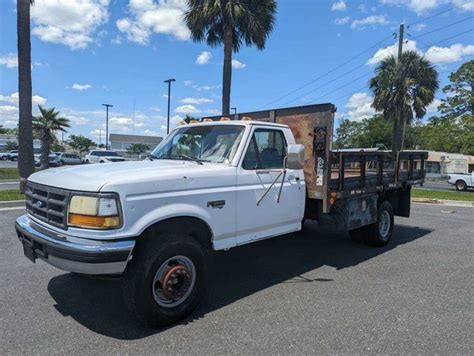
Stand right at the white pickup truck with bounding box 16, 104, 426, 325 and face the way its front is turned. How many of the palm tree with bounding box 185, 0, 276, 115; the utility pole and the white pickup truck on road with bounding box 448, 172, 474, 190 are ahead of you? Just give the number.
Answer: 0

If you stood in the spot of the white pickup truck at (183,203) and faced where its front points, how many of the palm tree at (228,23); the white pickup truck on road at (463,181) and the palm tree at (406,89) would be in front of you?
0

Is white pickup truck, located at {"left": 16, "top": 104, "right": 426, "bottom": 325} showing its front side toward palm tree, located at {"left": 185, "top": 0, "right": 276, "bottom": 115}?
no

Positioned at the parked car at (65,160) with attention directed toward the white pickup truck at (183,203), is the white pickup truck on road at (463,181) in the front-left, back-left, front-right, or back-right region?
front-left

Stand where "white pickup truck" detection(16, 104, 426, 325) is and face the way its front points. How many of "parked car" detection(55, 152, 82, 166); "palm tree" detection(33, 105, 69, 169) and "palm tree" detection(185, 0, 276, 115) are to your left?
0

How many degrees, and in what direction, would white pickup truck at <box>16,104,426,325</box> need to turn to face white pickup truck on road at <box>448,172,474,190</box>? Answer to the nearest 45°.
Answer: approximately 180°

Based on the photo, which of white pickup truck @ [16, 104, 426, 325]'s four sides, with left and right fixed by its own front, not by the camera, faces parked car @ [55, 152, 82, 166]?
right

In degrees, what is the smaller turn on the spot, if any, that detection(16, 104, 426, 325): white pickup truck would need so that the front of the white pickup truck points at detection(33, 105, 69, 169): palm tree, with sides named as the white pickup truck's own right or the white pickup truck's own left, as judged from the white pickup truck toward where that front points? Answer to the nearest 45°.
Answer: approximately 90° to the white pickup truck's own right

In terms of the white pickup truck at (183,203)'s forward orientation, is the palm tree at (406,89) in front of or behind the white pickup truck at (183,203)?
behind

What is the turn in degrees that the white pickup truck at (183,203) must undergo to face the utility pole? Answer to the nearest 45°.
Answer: approximately 180°

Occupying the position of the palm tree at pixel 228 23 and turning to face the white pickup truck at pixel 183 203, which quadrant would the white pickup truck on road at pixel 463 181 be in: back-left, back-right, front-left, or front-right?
back-left
